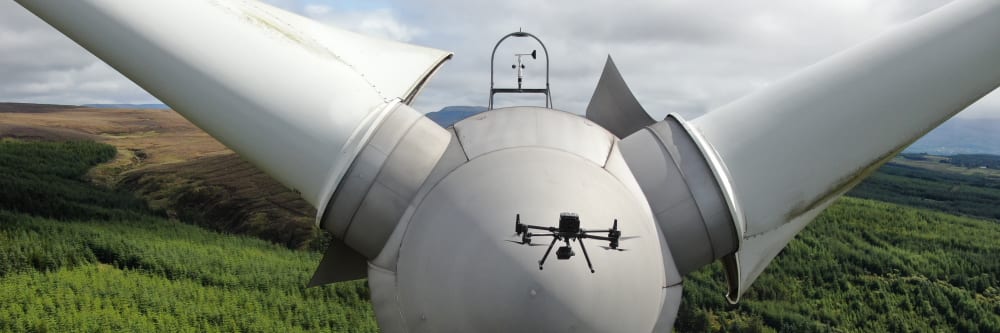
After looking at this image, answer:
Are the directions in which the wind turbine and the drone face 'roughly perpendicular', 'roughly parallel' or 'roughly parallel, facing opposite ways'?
roughly parallel, facing opposite ways

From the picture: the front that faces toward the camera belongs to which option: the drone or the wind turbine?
the wind turbine

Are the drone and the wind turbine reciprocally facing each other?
yes

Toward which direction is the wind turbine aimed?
toward the camera

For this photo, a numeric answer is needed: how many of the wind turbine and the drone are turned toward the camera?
1

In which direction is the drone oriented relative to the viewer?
away from the camera

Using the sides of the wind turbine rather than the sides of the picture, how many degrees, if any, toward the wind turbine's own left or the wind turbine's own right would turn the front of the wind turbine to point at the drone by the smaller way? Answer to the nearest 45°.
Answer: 0° — it already faces it

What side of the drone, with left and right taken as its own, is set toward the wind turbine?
front
